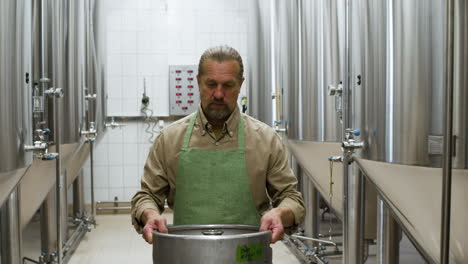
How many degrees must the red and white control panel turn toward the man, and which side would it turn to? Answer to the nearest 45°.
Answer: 0° — it already faces them

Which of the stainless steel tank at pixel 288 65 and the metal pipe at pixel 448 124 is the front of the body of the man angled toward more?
the metal pipe

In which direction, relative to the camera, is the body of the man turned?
toward the camera

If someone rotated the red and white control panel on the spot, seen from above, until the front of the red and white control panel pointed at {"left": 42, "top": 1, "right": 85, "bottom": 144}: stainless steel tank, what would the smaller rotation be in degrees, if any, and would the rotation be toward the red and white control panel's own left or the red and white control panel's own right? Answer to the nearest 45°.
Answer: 0° — it already faces it

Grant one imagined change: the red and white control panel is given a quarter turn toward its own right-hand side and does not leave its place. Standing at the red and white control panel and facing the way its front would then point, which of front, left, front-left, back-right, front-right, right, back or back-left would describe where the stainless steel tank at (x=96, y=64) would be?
front-left

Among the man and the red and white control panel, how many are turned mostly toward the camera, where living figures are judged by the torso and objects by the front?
2

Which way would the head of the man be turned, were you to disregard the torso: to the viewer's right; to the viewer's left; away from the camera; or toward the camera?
toward the camera

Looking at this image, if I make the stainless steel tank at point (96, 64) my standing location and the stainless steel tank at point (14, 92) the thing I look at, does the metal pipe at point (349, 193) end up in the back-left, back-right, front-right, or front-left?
front-left

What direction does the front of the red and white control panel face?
toward the camera

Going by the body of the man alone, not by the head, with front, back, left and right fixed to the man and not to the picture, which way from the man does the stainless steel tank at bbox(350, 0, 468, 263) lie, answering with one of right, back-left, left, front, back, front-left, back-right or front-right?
left

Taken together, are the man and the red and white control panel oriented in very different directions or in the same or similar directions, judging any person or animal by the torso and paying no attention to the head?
same or similar directions
